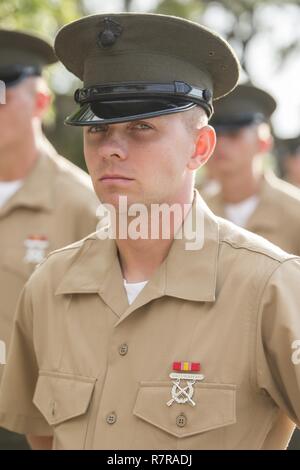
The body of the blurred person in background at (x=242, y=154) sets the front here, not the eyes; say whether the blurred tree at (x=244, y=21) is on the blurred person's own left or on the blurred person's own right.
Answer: on the blurred person's own right

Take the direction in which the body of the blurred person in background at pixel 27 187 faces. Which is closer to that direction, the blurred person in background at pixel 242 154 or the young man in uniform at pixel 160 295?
the young man in uniform

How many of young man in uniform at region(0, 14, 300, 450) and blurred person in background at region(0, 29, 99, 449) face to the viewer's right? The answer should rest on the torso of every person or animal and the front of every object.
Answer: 0

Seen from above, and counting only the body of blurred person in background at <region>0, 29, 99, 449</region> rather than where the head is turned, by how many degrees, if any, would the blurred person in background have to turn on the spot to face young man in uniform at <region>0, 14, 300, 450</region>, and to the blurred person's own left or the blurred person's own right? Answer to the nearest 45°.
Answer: approximately 45° to the blurred person's own left

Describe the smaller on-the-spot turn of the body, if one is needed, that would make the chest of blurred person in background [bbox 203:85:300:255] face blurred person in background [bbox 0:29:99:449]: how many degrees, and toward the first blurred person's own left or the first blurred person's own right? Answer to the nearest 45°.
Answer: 0° — they already face them

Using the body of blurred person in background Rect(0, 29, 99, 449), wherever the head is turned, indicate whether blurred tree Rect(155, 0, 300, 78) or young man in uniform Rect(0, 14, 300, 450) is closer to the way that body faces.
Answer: the young man in uniform

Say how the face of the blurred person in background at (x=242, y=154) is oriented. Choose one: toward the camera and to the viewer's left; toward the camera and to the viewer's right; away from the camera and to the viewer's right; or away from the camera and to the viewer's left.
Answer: toward the camera and to the viewer's left

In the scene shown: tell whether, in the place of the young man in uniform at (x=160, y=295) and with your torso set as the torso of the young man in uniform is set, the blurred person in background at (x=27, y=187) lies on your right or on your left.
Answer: on your right

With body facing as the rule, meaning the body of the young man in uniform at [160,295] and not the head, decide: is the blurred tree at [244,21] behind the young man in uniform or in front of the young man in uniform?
behind
